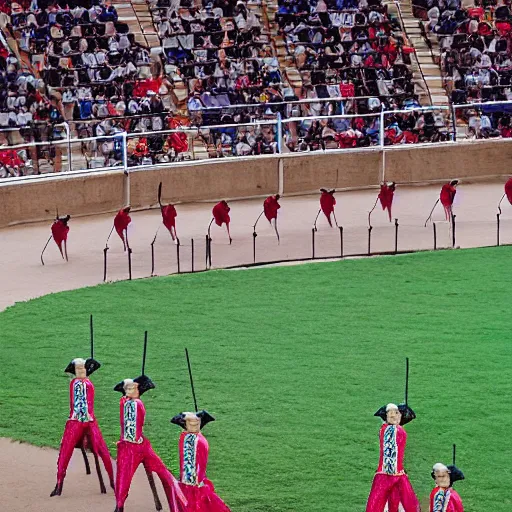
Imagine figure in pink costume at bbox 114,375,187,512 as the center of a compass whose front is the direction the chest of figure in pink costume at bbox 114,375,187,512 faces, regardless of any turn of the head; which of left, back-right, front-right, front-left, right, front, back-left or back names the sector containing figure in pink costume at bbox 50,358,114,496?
right

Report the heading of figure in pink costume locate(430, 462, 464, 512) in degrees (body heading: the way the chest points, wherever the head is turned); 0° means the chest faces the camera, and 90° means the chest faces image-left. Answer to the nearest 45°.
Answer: approximately 45°

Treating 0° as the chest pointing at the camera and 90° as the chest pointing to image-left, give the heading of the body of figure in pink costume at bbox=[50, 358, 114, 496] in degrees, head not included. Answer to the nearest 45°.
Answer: approximately 0°

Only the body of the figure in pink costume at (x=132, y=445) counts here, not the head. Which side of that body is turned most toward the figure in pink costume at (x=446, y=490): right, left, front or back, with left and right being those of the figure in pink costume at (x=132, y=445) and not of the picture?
left

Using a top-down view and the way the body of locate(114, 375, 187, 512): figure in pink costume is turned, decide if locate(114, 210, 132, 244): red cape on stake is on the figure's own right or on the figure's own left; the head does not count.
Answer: on the figure's own right

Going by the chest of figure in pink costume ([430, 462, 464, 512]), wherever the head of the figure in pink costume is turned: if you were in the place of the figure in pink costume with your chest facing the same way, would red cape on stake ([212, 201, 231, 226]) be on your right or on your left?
on your right

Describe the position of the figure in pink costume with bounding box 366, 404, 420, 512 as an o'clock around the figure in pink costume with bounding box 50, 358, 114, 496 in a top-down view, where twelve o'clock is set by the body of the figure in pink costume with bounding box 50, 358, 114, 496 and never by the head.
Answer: the figure in pink costume with bounding box 366, 404, 420, 512 is roughly at 10 o'clock from the figure in pink costume with bounding box 50, 358, 114, 496.

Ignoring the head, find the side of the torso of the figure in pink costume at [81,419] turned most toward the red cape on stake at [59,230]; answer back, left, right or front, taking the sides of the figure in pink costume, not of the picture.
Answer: back

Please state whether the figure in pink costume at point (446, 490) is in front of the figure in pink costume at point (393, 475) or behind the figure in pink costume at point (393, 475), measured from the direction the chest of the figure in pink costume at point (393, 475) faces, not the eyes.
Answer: in front

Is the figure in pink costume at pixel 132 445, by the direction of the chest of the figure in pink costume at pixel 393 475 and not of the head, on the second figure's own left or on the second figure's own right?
on the second figure's own right

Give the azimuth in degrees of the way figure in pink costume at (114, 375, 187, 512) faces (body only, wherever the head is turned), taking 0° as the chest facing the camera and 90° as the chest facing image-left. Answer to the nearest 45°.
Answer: approximately 45°

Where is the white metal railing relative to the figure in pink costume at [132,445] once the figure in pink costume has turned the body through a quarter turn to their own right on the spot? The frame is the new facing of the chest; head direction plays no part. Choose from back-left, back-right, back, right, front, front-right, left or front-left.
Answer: front-right

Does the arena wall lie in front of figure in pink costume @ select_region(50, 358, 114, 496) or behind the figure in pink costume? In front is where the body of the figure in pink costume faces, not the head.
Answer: behind
